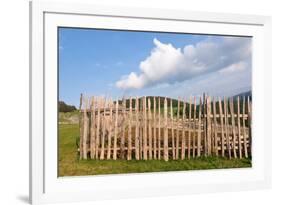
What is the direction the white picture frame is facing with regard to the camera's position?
facing the viewer and to the right of the viewer
